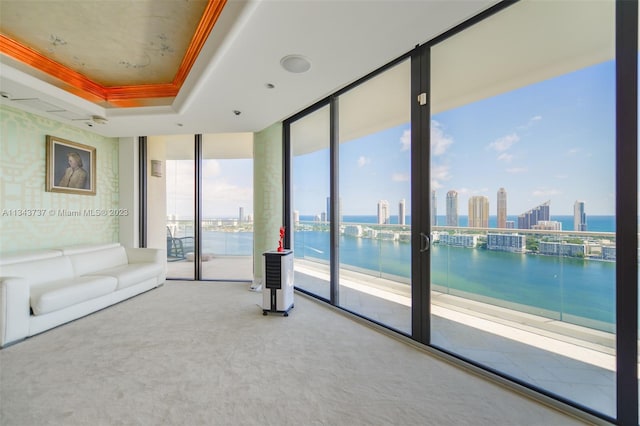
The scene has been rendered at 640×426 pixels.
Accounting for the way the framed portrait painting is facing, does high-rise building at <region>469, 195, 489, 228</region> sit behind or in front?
in front

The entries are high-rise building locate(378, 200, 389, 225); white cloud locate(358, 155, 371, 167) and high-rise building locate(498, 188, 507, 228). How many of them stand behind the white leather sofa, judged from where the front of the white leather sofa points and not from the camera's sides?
0

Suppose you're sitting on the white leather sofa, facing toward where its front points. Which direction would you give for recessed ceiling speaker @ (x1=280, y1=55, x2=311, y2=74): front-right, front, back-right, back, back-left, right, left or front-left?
front

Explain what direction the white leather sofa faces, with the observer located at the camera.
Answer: facing the viewer and to the right of the viewer

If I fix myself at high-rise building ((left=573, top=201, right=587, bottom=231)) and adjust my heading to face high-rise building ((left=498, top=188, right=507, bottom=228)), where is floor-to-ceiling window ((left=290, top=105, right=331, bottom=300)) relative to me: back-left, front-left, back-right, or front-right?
front-left

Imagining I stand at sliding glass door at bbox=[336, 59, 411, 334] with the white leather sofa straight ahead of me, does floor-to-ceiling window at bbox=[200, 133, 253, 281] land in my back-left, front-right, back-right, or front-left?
front-right

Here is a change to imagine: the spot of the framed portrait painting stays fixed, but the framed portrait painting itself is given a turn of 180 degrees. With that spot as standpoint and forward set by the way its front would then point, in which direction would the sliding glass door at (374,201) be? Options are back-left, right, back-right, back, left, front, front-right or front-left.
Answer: back

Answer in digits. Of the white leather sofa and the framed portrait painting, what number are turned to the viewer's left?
0

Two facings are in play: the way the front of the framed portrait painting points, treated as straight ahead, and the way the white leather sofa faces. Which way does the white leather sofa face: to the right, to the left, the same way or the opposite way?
the same way
